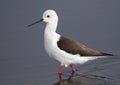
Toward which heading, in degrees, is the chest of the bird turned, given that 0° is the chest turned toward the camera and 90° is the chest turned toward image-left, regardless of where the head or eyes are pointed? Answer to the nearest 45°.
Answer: approximately 90°
